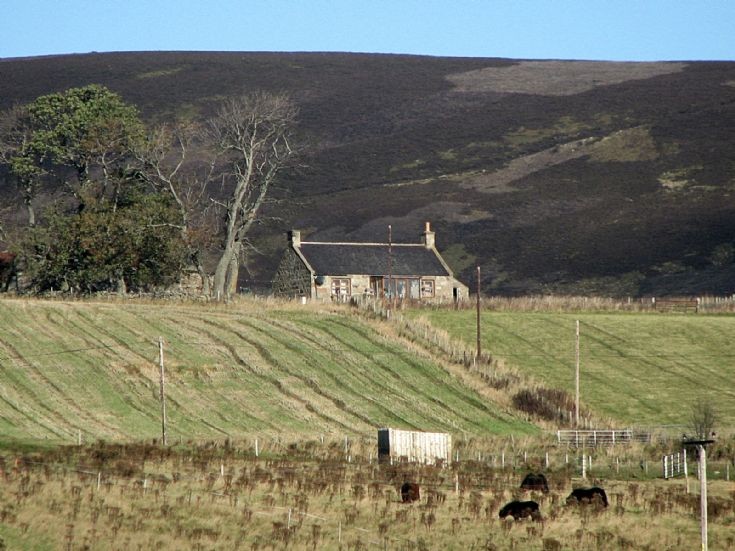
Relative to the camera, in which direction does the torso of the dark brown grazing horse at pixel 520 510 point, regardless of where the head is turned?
to the viewer's left

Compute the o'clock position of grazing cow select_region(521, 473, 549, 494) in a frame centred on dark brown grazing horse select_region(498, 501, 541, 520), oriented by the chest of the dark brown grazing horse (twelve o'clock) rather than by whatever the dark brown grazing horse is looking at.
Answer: The grazing cow is roughly at 3 o'clock from the dark brown grazing horse.

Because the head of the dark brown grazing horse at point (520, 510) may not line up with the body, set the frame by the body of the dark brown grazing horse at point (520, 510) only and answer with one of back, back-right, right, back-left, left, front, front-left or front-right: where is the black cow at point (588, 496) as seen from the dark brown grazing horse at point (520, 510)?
back-right
